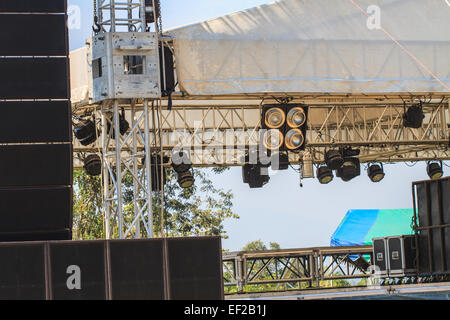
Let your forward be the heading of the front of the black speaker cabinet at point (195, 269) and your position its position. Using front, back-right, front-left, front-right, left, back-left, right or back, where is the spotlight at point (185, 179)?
back

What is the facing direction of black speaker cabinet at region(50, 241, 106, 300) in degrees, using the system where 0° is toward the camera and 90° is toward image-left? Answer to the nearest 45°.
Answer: approximately 0°

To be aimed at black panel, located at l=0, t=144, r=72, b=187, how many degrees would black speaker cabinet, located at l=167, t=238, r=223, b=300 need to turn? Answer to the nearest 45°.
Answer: approximately 135° to its right

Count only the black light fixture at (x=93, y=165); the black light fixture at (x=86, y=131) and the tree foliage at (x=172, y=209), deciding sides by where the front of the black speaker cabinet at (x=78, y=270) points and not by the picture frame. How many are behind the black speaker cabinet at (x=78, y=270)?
3

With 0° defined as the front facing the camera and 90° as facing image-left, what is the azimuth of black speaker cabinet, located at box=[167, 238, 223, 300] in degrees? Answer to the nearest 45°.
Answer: approximately 0°

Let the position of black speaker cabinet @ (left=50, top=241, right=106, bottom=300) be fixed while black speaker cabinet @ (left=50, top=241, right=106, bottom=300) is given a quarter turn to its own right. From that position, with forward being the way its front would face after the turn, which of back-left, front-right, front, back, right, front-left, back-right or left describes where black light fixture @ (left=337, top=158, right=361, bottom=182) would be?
back-right

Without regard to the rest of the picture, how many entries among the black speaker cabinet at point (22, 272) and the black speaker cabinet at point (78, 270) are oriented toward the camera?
2
